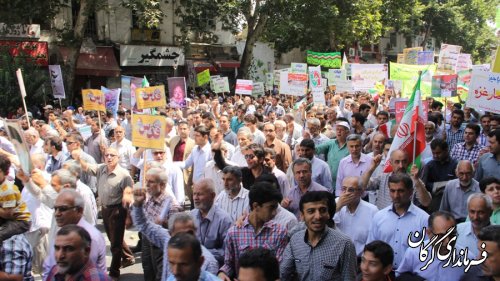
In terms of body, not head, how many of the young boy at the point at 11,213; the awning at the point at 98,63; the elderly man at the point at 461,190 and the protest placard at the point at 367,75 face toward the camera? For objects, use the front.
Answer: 3

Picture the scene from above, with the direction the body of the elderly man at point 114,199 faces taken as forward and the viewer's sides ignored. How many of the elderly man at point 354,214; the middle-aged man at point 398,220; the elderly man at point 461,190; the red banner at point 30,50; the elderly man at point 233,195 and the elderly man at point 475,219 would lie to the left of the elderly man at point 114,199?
5

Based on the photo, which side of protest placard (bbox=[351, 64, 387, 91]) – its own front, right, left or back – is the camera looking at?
front

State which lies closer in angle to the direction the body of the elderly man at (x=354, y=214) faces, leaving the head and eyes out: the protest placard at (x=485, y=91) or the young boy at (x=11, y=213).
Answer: the young boy

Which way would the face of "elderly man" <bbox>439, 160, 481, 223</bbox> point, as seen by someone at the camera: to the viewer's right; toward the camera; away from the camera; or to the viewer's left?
toward the camera

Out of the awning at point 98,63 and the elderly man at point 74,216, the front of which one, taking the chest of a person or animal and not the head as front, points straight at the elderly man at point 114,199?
the awning

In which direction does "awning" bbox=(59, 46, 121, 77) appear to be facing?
toward the camera

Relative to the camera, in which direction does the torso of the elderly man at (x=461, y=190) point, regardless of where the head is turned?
toward the camera

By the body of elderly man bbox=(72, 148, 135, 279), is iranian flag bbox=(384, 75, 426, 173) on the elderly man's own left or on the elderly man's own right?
on the elderly man's own left

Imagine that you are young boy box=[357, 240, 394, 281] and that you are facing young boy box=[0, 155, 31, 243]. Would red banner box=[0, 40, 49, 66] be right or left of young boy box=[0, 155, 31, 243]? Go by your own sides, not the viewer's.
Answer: right

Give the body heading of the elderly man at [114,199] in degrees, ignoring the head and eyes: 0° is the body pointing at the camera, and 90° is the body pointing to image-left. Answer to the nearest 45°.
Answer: approximately 45°

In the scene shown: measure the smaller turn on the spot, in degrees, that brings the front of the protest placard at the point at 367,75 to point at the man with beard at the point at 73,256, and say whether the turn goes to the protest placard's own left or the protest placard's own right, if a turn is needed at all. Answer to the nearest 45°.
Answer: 0° — it already faces them

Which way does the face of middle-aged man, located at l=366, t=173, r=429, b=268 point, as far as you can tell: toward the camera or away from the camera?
toward the camera

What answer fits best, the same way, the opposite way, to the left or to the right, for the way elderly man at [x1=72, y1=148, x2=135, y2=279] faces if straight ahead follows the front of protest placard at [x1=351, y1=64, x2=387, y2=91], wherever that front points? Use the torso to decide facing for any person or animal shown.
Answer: the same way
